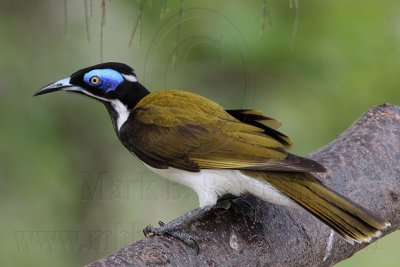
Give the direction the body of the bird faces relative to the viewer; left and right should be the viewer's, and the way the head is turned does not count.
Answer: facing to the left of the viewer
